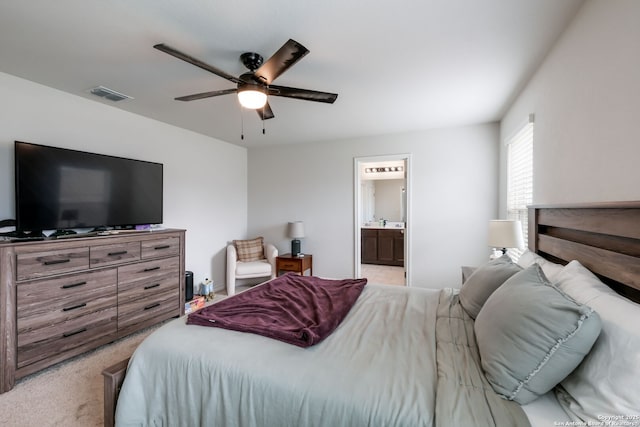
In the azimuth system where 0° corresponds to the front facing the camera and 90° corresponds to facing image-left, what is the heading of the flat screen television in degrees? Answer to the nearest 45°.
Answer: approximately 315°

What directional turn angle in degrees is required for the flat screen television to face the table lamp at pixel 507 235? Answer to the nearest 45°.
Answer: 0° — it already faces it

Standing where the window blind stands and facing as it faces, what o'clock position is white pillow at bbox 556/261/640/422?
The white pillow is roughly at 9 o'clock from the window blind.

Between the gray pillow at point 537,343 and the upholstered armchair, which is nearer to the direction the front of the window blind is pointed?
the upholstered armchair

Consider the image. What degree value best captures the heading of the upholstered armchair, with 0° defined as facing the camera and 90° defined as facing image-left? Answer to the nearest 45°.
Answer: approximately 315°

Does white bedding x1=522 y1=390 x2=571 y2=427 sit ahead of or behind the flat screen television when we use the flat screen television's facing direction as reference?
ahead

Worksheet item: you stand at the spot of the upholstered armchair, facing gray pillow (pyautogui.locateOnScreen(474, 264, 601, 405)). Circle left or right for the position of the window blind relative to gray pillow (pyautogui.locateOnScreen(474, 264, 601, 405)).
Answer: left

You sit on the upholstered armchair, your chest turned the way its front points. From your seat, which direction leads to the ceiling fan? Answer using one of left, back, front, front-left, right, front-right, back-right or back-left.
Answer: front-right

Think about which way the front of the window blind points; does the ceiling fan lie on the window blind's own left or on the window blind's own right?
on the window blind's own left

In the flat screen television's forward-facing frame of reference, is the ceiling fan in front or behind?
in front

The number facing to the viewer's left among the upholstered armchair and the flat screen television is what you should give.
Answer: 0

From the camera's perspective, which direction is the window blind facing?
to the viewer's left
